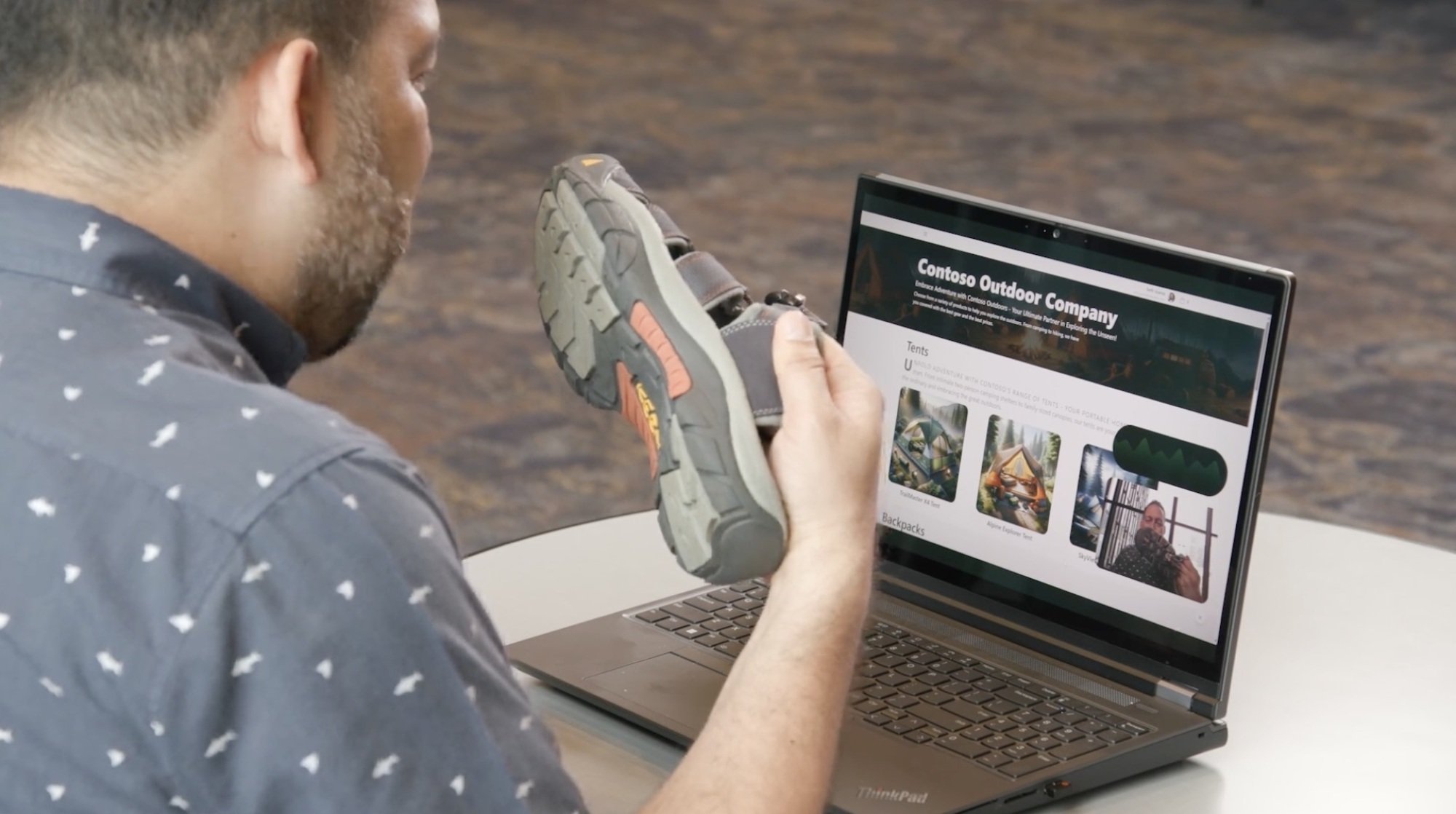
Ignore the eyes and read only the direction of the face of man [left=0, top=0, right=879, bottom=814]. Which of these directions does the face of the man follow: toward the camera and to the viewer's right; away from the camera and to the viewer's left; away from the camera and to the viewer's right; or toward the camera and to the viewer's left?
away from the camera and to the viewer's right

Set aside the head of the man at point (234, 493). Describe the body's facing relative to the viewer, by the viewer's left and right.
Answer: facing away from the viewer and to the right of the viewer

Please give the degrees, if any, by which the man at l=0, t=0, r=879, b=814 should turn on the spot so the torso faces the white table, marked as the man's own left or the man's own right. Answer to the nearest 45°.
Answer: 0° — they already face it
